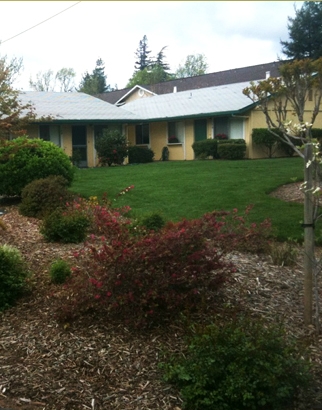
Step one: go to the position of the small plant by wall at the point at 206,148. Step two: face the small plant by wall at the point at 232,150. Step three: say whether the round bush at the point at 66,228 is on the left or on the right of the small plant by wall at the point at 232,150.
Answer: right

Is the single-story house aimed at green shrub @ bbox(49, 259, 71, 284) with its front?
yes

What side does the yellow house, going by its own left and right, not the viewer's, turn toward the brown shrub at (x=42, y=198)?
front

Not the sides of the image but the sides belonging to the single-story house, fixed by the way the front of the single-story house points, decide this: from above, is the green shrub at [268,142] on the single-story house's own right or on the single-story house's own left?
on the single-story house's own left

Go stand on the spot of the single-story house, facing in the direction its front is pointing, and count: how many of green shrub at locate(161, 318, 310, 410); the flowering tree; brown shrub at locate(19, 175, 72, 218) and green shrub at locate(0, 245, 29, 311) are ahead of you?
4

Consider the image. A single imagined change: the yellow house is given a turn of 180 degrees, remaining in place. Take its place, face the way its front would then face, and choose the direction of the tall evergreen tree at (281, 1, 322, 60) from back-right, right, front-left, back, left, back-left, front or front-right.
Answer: front-right

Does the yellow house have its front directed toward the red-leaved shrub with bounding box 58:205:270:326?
yes

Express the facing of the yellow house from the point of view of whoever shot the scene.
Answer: facing the viewer

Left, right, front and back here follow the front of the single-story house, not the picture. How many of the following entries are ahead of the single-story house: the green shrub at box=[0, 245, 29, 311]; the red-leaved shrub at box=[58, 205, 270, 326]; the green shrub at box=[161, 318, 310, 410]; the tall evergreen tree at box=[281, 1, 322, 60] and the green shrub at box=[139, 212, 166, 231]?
4

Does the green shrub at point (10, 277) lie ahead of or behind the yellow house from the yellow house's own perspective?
ahead

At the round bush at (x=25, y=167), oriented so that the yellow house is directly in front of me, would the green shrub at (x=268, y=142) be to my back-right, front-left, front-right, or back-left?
front-right

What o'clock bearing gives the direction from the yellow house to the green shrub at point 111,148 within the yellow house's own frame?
The green shrub is roughly at 1 o'clock from the yellow house.

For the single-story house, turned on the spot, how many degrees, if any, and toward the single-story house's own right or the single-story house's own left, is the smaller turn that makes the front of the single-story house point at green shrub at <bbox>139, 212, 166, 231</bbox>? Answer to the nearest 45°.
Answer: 0° — it already faces it

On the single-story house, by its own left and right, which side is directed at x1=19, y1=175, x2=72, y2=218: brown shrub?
front

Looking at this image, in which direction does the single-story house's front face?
toward the camera

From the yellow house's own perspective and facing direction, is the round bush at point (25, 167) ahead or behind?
ahead

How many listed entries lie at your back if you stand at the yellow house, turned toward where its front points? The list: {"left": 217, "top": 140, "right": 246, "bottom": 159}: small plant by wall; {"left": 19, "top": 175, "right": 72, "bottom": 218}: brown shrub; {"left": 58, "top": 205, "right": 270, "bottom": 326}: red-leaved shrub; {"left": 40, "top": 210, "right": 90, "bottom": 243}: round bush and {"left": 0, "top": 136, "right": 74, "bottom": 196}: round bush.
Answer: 0
